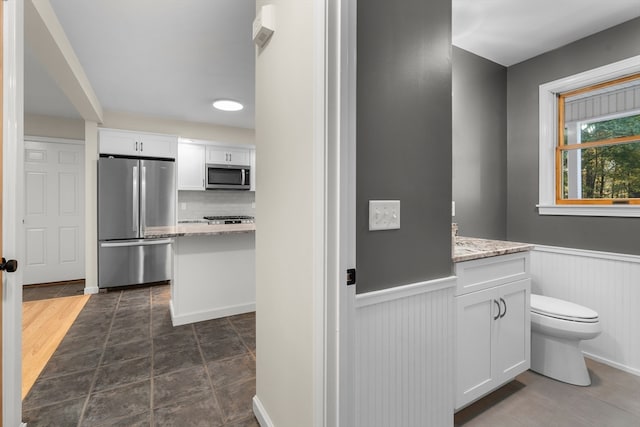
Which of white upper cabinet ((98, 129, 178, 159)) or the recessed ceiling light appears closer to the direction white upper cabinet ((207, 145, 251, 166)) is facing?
the recessed ceiling light

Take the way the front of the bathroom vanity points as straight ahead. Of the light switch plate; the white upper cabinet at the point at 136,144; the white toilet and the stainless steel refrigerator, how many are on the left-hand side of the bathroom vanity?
1

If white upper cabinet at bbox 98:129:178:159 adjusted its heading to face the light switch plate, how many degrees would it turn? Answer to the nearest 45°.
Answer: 0° — it already faces it

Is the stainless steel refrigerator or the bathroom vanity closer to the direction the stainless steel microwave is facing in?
the bathroom vanity

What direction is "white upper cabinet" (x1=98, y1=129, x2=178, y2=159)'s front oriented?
toward the camera

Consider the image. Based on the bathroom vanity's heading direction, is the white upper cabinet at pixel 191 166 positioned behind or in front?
behind

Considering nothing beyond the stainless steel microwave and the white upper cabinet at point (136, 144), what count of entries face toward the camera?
2

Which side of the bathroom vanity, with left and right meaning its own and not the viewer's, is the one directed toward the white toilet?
left

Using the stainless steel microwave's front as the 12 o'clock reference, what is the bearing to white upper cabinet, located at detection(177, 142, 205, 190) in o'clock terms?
The white upper cabinet is roughly at 3 o'clock from the stainless steel microwave.

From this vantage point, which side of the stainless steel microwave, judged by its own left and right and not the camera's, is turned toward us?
front

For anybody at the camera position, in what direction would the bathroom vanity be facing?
facing the viewer and to the right of the viewer

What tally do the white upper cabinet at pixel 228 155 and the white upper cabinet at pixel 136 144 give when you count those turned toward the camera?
2

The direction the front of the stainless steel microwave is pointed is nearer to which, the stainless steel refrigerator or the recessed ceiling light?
the recessed ceiling light

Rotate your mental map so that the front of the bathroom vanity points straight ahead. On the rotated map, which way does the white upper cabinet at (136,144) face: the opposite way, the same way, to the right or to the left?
the same way

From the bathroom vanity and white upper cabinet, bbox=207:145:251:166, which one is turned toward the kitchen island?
the white upper cabinet

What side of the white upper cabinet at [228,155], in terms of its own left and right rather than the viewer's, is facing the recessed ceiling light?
front

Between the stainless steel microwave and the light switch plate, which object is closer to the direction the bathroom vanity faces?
the light switch plate

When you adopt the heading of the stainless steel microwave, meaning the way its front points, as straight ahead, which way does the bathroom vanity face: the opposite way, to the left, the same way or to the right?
the same way

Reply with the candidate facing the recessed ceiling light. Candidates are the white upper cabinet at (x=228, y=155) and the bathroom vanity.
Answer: the white upper cabinet

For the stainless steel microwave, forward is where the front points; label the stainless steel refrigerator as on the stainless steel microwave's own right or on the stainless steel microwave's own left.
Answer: on the stainless steel microwave's own right
